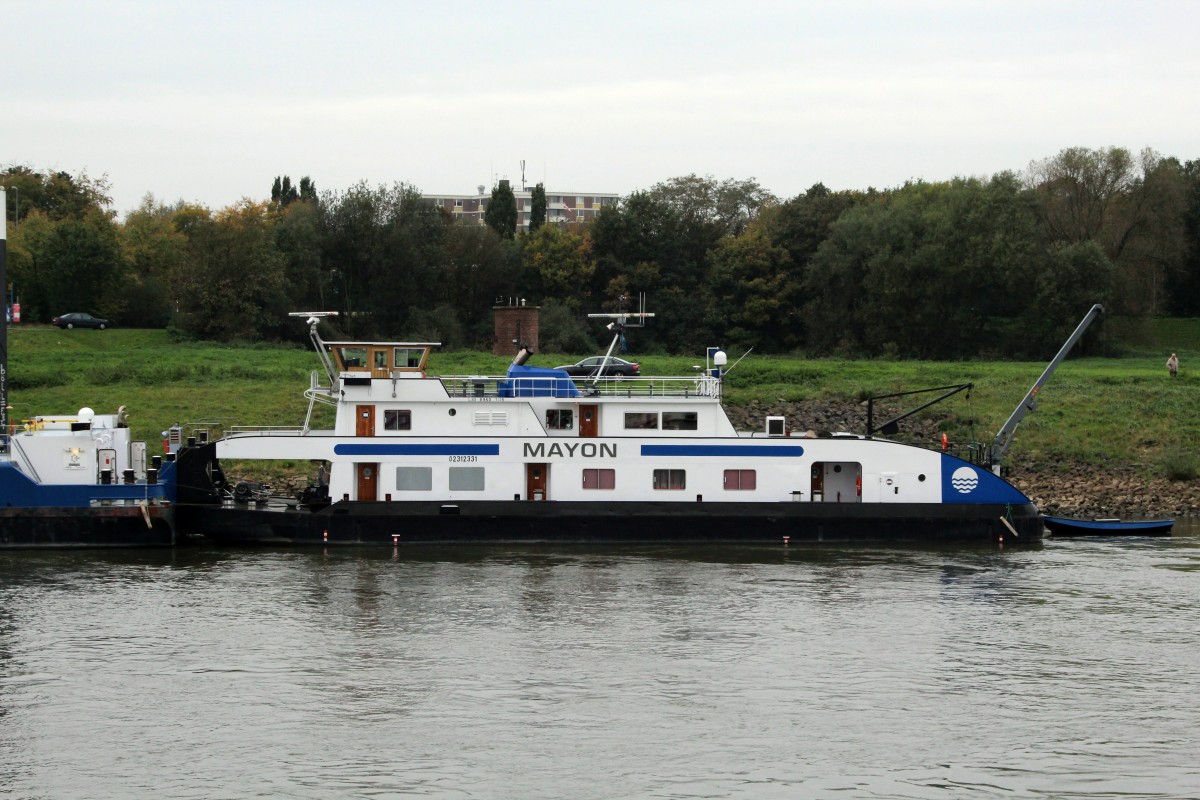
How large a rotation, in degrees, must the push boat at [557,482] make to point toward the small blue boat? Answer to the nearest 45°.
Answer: approximately 180°

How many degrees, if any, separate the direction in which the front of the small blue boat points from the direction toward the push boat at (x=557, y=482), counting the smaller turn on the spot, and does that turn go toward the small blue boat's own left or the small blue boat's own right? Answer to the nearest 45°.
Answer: approximately 45° to the small blue boat's own left

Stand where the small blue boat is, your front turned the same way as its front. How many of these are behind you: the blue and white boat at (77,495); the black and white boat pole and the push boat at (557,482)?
0

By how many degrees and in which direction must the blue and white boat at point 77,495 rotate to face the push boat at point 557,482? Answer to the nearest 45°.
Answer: approximately 180°

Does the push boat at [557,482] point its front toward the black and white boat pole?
yes

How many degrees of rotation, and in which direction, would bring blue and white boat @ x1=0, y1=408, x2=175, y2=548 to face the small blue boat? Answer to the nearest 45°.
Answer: approximately 180°

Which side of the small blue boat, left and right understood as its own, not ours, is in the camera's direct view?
left

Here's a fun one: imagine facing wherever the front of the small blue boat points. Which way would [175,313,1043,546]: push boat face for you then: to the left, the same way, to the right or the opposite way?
the same way

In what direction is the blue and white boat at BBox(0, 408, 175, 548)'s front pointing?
to the viewer's left
